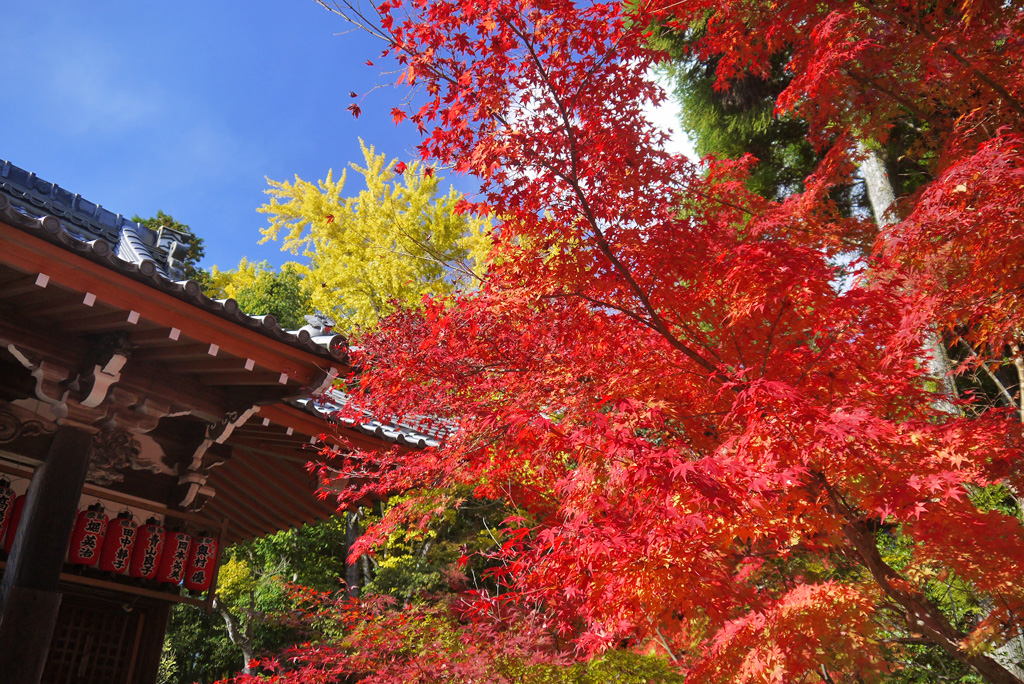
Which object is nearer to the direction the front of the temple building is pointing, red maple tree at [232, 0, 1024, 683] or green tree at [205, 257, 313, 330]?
the red maple tree

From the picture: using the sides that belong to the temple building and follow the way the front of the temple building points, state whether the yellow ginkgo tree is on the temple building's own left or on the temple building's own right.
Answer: on the temple building's own left

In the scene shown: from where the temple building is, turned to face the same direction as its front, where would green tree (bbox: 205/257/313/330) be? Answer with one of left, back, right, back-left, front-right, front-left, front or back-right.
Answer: back-left

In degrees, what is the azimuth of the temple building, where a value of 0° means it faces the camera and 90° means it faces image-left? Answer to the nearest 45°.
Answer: approximately 315°

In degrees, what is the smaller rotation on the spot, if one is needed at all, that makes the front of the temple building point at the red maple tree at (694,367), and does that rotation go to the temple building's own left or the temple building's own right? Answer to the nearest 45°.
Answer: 0° — it already faces it

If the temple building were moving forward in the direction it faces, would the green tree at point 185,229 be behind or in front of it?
behind
